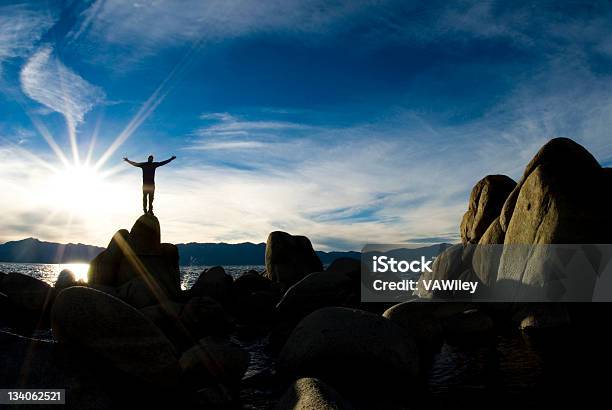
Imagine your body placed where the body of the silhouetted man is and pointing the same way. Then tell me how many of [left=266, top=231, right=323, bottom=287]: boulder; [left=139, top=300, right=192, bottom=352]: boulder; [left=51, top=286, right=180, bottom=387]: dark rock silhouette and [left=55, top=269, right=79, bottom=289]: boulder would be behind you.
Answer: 2

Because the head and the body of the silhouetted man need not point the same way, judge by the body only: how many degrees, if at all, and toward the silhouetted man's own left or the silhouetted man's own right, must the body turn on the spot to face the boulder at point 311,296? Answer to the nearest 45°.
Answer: approximately 135° to the silhouetted man's own right

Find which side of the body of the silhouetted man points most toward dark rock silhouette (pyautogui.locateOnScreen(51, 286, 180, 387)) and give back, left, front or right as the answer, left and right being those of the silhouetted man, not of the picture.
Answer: back

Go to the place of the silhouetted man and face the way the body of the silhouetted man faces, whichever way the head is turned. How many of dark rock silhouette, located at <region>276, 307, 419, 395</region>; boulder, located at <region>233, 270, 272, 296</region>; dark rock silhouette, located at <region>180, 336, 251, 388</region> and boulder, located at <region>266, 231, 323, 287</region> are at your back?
2

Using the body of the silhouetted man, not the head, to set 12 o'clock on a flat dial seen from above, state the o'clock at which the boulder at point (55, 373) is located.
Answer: The boulder is roughly at 6 o'clock from the silhouetted man.

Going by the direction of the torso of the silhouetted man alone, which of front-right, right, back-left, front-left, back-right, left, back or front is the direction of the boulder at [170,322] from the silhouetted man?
back

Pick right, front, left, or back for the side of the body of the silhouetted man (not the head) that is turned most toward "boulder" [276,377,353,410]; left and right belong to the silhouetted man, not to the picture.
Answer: back

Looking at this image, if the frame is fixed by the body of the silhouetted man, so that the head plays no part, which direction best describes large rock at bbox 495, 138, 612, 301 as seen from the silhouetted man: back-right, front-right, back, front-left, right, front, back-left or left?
back-right

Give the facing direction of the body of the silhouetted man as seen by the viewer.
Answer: away from the camera

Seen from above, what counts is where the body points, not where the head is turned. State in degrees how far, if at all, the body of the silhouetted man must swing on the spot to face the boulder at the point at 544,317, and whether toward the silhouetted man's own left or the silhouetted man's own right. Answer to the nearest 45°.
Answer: approximately 135° to the silhouetted man's own right
